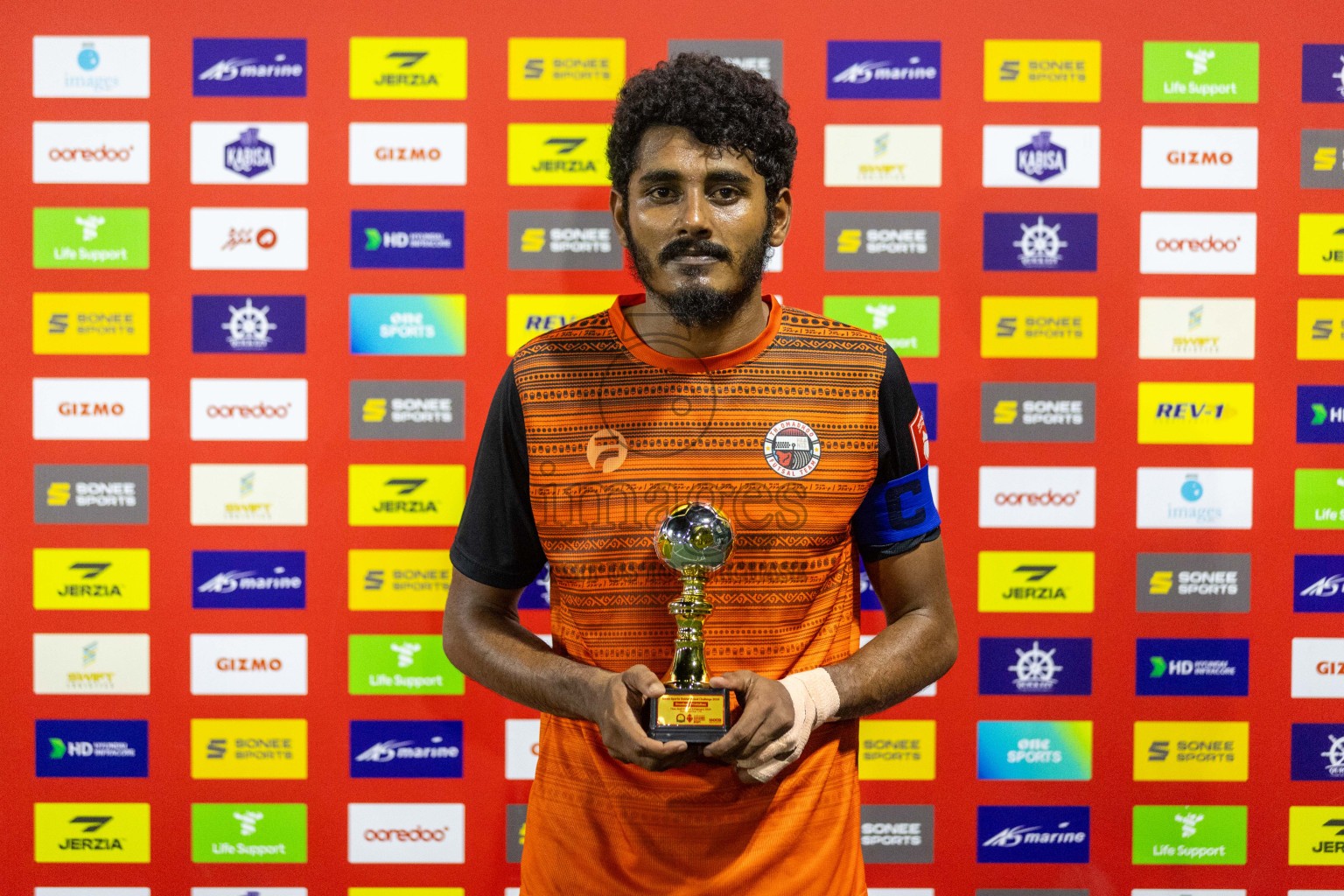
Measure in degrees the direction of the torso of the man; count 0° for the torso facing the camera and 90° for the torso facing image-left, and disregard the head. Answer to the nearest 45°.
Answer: approximately 0°
